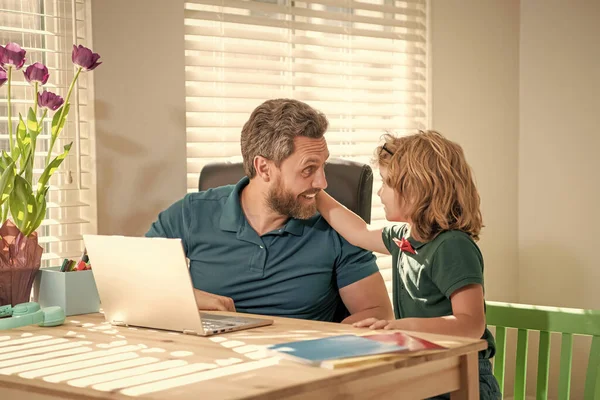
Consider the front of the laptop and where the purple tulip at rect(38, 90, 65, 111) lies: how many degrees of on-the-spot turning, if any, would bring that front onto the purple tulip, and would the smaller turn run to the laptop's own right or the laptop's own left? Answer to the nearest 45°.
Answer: approximately 90° to the laptop's own left

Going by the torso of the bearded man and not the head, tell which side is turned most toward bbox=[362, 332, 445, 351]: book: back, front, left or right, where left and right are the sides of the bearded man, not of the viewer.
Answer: front

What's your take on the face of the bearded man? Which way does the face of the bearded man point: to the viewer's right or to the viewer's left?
to the viewer's right

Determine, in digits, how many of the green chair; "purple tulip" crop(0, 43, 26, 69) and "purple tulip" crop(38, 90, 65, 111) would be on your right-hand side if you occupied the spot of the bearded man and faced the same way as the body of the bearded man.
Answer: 2

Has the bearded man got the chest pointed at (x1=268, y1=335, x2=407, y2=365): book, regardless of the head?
yes

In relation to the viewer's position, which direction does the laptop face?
facing away from the viewer and to the right of the viewer

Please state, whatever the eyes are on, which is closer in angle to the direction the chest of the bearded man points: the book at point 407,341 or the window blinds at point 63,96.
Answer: the book

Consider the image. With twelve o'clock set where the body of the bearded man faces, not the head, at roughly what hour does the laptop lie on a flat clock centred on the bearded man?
The laptop is roughly at 1 o'clock from the bearded man.

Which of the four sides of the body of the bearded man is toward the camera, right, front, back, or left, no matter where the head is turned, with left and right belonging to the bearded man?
front

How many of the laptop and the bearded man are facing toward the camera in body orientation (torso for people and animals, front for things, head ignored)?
1

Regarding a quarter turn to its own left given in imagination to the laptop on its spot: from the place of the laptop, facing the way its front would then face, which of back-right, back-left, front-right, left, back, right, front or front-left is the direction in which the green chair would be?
back-right

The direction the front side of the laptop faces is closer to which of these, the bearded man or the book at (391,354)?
the bearded man

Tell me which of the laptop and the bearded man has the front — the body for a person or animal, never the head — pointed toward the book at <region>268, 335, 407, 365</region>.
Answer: the bearded man
